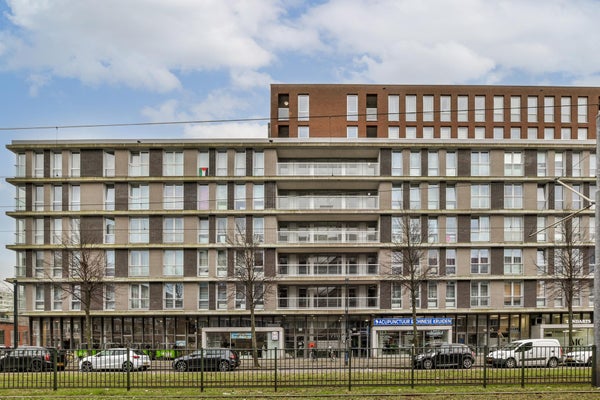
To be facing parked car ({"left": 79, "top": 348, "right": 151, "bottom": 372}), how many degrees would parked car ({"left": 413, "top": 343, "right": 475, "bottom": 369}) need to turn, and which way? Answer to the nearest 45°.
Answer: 0° — it already faces it

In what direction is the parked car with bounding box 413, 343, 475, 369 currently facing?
to the viewer's left

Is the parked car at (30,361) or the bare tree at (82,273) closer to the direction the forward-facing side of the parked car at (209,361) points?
the parked car

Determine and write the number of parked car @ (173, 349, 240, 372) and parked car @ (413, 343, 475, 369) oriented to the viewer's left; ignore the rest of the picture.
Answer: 2

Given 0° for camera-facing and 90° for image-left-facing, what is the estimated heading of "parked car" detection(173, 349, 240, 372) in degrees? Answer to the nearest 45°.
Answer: approximately 90°

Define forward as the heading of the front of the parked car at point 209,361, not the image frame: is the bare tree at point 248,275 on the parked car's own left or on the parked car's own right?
on the parked car's own right

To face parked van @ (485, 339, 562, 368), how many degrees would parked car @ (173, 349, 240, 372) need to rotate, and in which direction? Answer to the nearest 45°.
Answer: approximately 180°

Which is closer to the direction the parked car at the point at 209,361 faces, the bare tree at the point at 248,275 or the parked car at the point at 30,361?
the parked car
